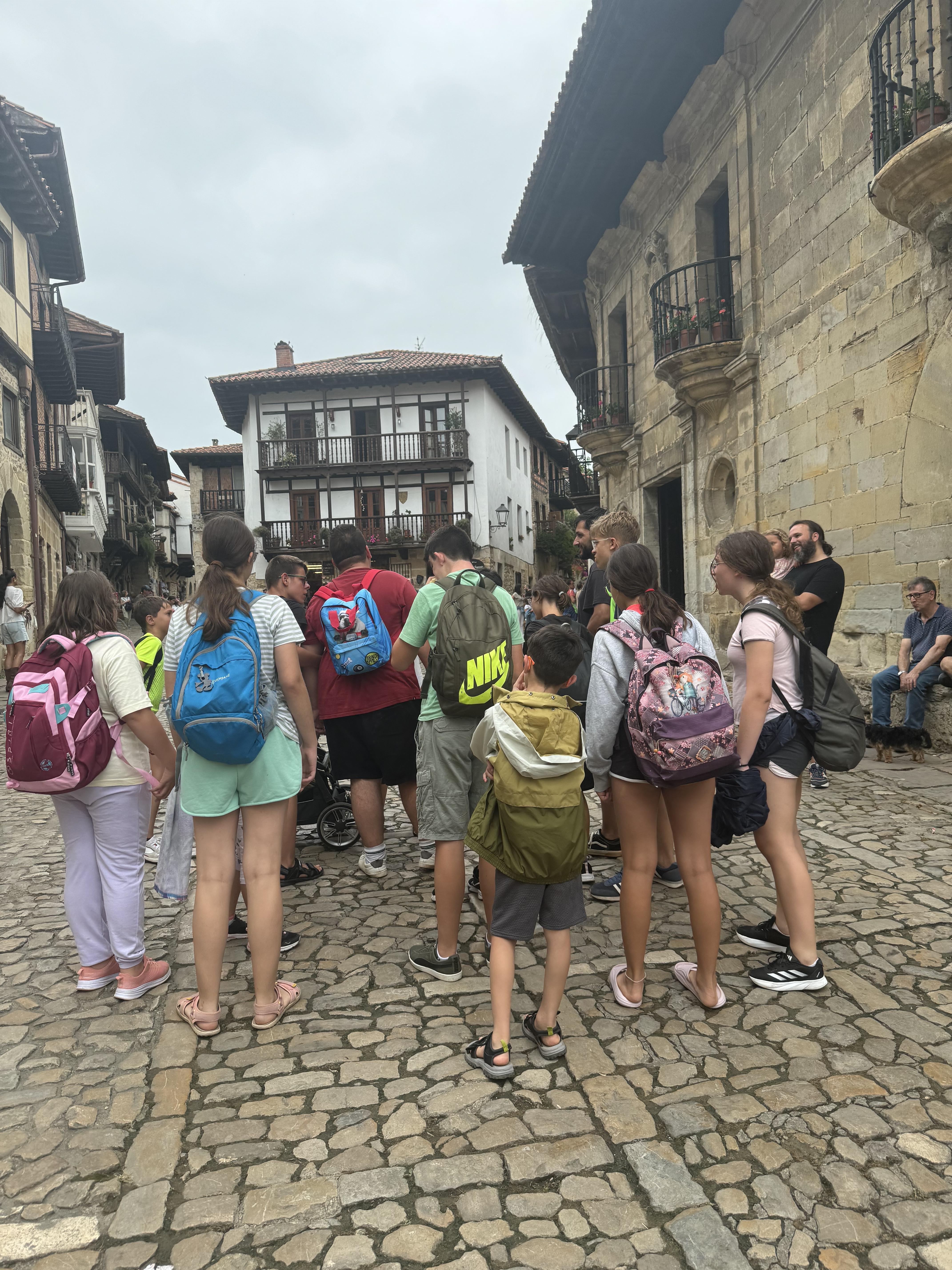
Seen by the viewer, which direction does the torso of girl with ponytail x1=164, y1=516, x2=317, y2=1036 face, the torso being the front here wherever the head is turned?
away from the camera

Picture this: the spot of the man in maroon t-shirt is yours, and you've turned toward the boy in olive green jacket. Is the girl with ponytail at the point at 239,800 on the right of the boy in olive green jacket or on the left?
right

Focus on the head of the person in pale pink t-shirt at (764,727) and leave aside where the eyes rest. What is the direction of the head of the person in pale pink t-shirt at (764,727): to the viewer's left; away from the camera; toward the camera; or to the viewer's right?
to the viewer's left

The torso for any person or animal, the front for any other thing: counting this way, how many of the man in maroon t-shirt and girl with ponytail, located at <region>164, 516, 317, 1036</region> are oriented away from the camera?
2

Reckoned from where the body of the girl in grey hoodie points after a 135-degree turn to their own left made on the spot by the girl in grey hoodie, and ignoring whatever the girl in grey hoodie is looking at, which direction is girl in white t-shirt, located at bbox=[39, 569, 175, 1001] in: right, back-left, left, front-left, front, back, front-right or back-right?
right

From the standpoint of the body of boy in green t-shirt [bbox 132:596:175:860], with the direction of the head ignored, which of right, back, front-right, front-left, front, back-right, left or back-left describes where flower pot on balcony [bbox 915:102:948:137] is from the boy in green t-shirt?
front

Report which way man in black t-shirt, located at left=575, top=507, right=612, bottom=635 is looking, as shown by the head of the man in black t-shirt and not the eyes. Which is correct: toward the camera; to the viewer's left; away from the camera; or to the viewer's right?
to the viewer's left

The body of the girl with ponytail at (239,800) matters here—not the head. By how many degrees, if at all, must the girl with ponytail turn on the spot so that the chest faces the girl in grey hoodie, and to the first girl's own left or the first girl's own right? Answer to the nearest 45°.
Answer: approximately 90° to the first girl's own right

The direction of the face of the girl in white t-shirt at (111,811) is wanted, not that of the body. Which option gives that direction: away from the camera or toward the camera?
away from the camera

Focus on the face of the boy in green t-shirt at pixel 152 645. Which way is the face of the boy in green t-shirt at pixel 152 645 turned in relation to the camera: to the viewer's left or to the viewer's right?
to the viewer's right

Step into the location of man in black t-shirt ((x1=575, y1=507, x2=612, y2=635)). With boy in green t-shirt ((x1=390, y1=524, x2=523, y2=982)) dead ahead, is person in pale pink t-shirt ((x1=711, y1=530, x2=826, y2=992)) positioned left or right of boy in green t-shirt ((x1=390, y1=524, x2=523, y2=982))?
left

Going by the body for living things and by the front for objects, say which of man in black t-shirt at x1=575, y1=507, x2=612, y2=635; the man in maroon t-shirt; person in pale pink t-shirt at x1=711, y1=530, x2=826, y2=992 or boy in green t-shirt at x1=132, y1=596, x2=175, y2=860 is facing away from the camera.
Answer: the man in maroon t-shirt

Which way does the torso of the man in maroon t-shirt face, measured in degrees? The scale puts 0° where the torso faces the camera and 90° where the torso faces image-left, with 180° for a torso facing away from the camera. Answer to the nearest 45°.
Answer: approximately 180°

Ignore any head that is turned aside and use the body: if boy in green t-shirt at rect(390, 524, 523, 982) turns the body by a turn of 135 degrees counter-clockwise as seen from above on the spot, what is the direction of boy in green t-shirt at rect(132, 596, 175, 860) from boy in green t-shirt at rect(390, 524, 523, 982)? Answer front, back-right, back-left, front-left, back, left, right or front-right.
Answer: back-right

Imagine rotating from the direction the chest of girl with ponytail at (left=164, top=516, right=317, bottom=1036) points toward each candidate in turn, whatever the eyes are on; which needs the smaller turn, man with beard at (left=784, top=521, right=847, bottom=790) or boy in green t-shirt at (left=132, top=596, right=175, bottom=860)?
the boy in green t-shirt

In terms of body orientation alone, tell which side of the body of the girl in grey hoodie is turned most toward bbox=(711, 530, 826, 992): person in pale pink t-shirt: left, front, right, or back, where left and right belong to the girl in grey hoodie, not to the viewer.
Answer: right

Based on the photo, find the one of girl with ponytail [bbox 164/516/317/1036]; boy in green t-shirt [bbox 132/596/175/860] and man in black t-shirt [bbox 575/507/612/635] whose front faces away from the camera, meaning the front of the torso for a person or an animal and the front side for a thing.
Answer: the girl with ponytail

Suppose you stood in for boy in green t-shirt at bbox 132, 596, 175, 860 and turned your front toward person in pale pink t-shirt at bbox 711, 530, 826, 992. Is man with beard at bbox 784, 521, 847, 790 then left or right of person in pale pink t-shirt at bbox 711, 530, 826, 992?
left

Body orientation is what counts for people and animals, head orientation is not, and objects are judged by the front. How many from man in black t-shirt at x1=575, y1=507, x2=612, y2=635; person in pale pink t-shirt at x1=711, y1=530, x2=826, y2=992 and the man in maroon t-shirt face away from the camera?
1
